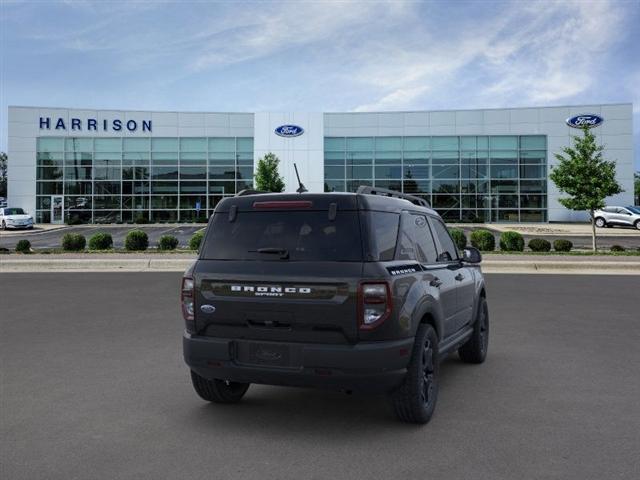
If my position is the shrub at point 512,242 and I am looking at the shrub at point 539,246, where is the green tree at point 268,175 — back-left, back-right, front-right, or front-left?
back-left

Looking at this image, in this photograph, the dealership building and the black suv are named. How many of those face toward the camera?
1

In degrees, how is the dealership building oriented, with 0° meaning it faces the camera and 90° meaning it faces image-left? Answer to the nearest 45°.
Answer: approximately 0°

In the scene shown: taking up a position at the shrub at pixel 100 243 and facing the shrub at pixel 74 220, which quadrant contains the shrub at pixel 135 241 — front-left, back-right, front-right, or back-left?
back-right

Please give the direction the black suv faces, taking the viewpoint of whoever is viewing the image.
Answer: facing away from the viewer and to the right of the viewer
